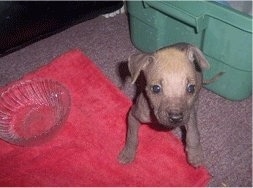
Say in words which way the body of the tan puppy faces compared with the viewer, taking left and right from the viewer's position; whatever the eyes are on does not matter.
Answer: facing the viewer

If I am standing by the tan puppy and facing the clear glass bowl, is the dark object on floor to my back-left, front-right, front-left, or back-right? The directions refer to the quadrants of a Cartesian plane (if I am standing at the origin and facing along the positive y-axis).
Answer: front-right

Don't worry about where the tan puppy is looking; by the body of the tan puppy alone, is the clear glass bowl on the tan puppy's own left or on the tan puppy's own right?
on the tan puppy's own right

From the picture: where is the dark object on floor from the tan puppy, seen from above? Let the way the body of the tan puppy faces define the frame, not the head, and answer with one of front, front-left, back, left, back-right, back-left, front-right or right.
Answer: back-right
